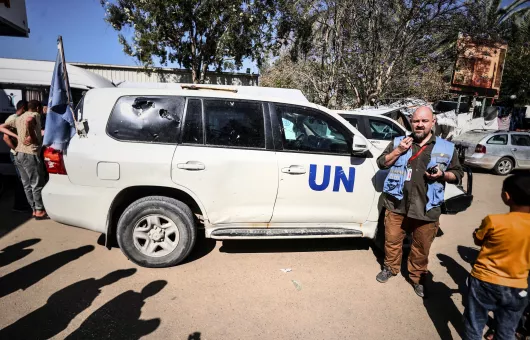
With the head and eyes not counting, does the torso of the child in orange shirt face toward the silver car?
yes

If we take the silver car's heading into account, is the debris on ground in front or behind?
behind

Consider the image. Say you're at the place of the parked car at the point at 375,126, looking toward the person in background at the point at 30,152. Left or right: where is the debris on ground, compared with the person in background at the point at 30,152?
left

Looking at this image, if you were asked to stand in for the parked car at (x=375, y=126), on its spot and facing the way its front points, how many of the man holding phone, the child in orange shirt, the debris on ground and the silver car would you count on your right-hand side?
3

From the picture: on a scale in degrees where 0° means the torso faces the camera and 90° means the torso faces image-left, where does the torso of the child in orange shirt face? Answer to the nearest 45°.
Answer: approximately 180°

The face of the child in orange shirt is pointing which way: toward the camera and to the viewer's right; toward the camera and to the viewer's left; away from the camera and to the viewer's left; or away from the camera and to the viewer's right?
away from the camera and to the viewer's left

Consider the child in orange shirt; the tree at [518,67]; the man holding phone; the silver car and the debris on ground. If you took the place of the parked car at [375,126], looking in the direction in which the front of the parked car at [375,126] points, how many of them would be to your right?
3

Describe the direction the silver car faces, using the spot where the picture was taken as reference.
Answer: facing away from the viewer and to the right of the viewer

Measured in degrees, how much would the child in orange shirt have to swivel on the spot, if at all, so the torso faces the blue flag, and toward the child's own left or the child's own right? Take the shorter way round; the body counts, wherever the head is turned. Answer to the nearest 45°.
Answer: approximately 90° to the child's own left

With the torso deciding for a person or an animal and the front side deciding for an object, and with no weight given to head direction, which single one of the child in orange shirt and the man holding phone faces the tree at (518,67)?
the child in orange shirt

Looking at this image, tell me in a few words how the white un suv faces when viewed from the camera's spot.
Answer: facing to the right of the viewer

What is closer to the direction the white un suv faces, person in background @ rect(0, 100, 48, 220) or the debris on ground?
the debris on ground

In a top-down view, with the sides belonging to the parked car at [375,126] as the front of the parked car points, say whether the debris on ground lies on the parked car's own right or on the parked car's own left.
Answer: on the parked car's own right

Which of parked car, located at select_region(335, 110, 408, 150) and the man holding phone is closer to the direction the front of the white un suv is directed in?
the man holding phone
